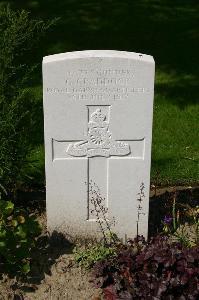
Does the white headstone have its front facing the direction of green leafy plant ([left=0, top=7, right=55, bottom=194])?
no

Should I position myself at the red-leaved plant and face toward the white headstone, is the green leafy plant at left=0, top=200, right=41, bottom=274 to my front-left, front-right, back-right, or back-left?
front-left

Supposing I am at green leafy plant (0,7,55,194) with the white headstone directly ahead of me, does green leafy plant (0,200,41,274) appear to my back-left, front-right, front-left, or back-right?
front-right

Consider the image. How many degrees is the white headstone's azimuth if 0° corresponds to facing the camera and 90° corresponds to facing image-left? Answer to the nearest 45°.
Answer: approximately 0°
